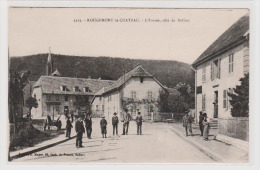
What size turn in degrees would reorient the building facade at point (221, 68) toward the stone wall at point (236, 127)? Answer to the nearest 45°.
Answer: approximately 45° to its left

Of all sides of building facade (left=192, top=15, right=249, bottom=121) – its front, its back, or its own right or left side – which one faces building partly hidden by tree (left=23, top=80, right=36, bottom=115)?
front

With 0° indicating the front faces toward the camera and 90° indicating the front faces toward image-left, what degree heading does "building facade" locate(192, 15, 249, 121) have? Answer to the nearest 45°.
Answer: approximately 45°

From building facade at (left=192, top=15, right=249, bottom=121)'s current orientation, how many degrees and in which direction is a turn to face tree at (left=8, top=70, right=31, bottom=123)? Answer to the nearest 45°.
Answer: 0° — it already faces it
